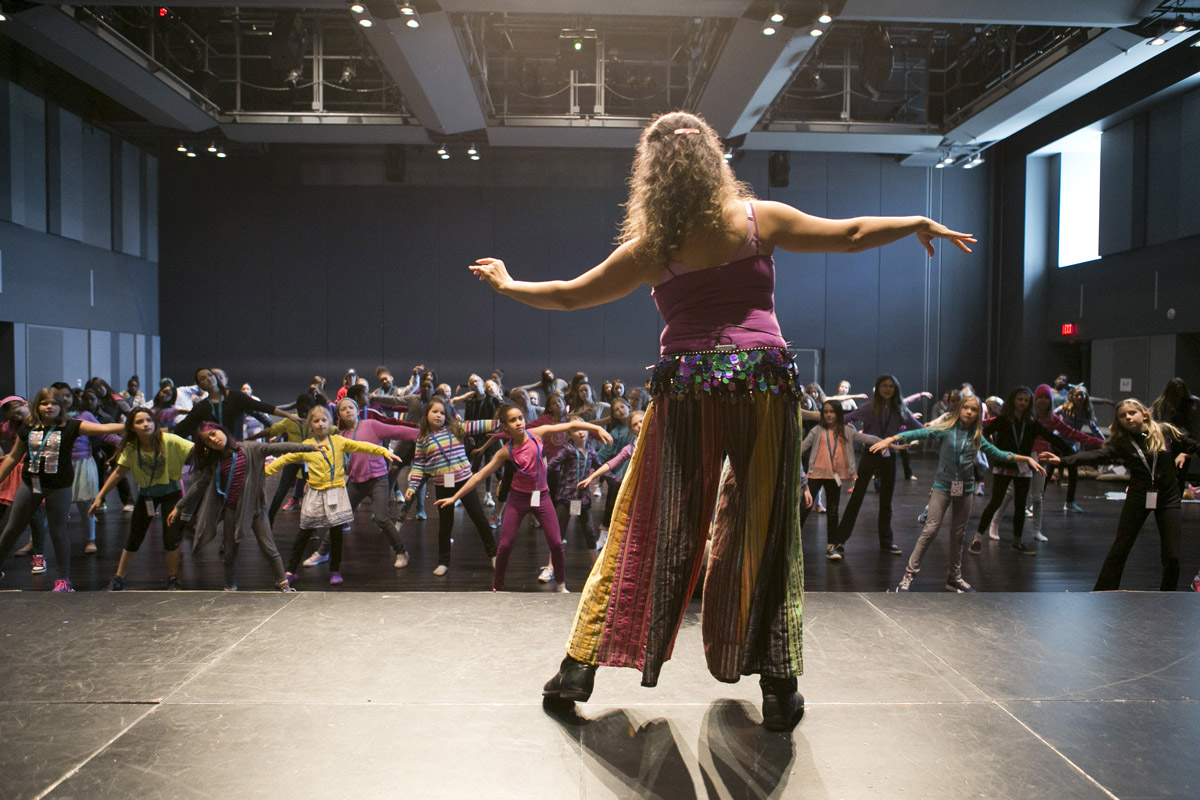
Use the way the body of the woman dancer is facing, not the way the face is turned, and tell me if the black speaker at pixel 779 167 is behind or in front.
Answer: in front

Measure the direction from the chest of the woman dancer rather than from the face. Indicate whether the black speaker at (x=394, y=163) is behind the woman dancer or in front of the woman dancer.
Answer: in front

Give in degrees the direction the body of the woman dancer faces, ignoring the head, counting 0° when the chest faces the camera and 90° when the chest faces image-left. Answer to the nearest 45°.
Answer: approximately 180°

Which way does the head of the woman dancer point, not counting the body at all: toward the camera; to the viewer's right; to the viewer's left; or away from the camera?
away from the camera
